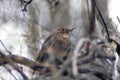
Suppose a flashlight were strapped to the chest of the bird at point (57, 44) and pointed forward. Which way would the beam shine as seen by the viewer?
to the viewer's right
